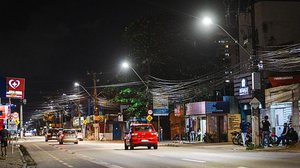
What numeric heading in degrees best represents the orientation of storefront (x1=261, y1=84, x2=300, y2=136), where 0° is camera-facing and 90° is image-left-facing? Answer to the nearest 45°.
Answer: approximately 45°

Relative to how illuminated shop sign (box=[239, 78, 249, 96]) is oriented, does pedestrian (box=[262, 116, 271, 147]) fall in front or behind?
in front

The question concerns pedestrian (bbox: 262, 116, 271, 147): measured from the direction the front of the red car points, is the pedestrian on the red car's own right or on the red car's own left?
on the red car's own right

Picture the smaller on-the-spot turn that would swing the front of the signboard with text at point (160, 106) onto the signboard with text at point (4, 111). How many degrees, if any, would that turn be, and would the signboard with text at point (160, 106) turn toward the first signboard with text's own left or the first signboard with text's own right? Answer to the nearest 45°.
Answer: approximately 45° to the first signboard with text's own right

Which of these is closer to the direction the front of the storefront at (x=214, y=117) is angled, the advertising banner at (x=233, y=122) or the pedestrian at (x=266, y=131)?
the pedestrian

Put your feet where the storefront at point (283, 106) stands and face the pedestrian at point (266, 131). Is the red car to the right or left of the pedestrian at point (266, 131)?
right

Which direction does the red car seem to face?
away from the camera

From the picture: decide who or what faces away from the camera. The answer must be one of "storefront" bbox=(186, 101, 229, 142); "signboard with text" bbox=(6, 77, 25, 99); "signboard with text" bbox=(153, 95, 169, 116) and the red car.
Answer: the red car

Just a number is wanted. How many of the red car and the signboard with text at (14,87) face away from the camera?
1

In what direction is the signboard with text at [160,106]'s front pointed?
toward the camera

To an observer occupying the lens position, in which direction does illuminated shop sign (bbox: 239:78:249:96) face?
facing the viewer

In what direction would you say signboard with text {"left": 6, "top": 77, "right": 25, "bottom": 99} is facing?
toward the camera

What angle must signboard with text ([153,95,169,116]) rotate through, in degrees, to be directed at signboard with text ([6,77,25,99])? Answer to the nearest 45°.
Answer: approximately 45° to its right

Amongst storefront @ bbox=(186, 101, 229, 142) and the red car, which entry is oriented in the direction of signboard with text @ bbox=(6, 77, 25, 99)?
the storefront

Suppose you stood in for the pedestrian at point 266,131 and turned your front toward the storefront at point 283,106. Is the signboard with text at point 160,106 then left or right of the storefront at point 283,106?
left

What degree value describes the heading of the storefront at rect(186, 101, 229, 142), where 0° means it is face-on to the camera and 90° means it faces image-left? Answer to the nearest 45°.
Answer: approximately 45°

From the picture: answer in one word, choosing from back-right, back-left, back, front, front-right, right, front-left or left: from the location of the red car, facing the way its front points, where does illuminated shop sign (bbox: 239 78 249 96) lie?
front-right

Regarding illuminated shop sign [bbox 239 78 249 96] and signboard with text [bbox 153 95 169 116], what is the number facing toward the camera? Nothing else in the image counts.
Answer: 2

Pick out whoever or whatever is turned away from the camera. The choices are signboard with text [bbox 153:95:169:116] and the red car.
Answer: the red car
